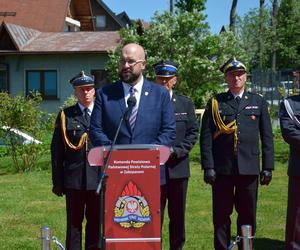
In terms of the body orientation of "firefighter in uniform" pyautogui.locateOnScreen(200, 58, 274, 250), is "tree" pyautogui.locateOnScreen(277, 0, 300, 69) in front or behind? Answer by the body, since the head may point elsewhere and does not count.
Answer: behind

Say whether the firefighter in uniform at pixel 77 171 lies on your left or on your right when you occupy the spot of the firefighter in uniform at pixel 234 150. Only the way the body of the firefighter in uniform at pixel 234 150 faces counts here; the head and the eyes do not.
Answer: on your right

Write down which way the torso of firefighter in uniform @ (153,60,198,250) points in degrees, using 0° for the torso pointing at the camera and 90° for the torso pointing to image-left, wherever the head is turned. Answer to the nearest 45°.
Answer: approximately 0°

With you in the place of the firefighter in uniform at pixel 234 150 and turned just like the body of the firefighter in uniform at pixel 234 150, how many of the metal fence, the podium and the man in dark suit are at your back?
1

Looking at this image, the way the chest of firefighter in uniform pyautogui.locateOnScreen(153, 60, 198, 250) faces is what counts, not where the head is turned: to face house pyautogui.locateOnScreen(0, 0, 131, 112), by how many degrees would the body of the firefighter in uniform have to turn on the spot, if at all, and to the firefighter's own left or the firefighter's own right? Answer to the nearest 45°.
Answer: approximately 180°

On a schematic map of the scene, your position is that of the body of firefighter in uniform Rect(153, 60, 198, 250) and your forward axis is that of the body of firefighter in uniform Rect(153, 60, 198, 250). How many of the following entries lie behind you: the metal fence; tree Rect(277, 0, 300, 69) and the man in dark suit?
2

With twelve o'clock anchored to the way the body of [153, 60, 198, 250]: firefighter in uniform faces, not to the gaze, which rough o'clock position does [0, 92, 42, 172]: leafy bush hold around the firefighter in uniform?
The leafy bush is roughly at 5 o'clock from the firefighter in uniform.

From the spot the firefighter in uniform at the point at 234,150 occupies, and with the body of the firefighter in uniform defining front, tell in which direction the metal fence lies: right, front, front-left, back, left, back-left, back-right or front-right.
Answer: back
